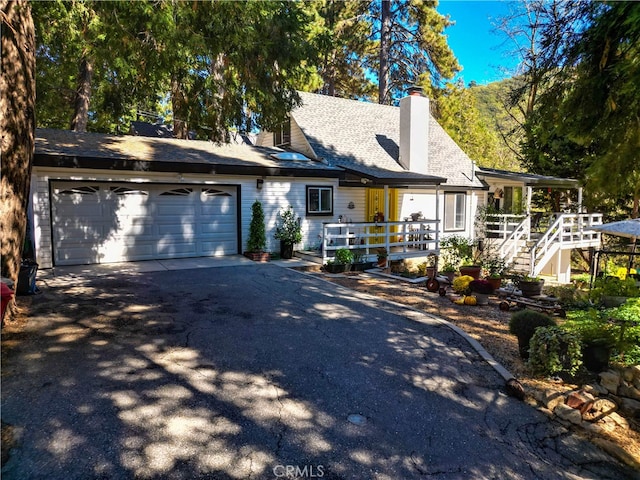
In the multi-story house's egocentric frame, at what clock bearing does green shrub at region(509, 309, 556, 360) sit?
The green shrub is roughly at 11 o'clock from the multi-story house.

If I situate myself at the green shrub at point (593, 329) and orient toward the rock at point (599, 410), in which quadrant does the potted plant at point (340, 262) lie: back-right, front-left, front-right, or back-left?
back-right

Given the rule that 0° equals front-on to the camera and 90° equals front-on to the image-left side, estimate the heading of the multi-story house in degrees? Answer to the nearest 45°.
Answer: approximately 0°

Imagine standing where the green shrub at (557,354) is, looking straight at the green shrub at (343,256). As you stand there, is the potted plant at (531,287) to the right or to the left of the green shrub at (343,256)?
right

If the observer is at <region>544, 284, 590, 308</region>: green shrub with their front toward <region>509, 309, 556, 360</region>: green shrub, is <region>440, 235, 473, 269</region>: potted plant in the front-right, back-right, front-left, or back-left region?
back-right

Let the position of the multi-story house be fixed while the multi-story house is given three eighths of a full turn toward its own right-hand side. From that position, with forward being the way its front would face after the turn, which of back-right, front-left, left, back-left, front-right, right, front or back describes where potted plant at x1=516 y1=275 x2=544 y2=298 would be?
back

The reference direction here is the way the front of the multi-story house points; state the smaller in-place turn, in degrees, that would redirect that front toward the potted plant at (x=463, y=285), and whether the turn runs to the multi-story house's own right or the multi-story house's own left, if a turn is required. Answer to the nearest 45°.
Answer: approximately 45° to the multi-story house's own left

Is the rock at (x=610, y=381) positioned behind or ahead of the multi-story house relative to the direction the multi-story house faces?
ahead

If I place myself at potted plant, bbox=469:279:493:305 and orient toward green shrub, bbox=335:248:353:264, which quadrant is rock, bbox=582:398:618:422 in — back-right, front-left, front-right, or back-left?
back-left

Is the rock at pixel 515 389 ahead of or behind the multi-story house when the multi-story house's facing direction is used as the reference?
ahead

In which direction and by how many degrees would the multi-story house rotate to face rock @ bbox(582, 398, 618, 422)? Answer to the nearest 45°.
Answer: approximately 45° to its left

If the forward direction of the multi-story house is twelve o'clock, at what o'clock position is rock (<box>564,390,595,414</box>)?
The rock is roughly at 11 o'clock from the multi-story house.

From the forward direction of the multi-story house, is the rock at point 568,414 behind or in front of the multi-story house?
in front

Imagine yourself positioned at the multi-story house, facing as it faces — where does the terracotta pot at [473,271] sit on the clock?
The terracotta pot is roughly at 10 o'clock from the multi-story house.
